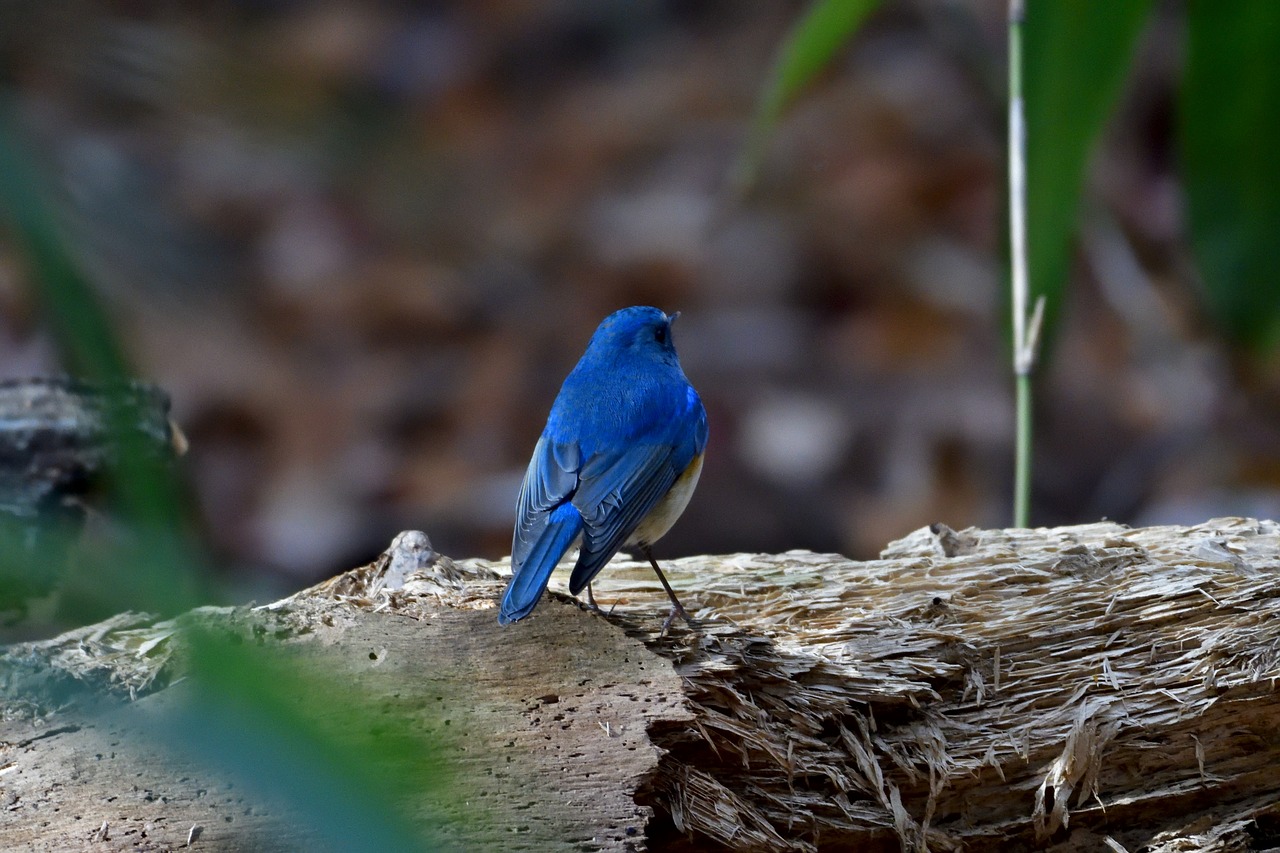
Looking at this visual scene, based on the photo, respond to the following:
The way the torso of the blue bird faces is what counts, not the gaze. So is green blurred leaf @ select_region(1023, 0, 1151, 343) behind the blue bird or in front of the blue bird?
in front

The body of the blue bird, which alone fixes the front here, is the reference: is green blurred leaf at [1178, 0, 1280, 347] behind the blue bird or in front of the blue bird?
in front

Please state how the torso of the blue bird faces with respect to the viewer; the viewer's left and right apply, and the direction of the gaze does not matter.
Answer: facing away from the viewer and to the right of the viewer

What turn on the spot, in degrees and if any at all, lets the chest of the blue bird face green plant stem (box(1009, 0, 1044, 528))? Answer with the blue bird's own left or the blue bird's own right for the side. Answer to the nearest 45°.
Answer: approximately 45° to the blue bird's own right
